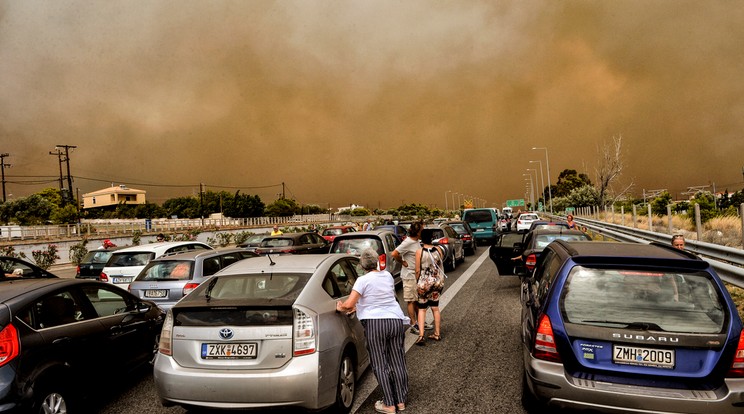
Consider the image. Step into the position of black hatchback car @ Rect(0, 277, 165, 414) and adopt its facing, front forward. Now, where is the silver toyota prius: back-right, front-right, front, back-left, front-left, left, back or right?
right

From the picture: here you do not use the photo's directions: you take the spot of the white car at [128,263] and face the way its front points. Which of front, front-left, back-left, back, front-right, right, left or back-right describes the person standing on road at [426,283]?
right

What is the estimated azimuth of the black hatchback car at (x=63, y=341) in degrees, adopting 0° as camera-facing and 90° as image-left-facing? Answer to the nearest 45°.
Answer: approximately 225°

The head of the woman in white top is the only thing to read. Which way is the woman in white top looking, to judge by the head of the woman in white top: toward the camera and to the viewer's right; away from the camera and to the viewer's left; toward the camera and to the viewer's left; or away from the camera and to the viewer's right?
away from the camera and to the viewer's left

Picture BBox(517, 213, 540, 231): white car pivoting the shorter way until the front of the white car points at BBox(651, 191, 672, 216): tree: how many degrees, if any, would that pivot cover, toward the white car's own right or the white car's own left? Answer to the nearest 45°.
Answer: approximately 45° to the white car's own right

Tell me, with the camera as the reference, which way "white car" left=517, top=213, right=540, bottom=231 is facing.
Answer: facing away from the viewer

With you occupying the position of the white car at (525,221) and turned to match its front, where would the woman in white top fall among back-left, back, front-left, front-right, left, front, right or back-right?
back

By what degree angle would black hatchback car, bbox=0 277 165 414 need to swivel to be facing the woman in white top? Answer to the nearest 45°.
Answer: approximately 90° to its right

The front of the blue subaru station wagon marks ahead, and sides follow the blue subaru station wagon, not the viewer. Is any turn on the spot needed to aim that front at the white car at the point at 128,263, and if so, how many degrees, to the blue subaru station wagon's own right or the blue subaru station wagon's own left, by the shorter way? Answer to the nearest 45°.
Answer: approximately 90° to the blue subaru station wagon's own left

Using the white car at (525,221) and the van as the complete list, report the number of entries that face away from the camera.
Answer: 2

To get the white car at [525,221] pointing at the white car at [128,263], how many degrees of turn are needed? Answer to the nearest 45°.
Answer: approximately 180°

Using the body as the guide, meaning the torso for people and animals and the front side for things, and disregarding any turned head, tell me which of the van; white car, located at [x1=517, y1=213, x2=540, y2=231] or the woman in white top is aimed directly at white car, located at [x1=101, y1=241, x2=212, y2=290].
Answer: the woman in white top

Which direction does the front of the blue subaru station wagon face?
away from the camera
